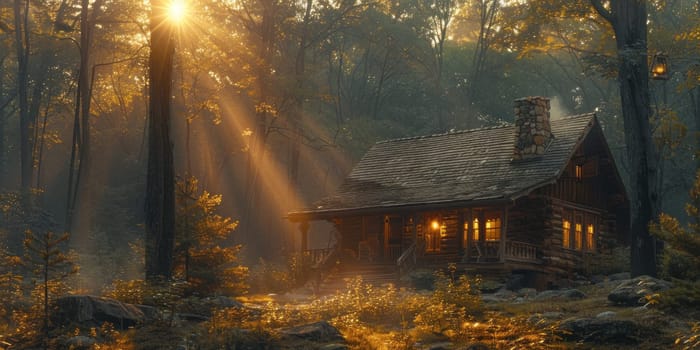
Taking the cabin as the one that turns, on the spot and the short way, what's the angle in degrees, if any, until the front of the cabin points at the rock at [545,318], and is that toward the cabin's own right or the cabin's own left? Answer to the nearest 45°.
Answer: approximately 45° to the cabin's own left

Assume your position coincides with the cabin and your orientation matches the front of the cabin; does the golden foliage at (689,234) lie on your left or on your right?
on your left

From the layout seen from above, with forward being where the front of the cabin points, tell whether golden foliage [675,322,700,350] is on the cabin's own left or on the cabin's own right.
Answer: on the cabin's own left

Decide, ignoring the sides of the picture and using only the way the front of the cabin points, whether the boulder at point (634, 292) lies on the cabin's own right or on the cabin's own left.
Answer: on the cabin's own left

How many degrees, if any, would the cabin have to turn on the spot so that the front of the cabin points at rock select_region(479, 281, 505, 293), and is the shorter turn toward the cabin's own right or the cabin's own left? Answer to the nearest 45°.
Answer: approximately 45° to the cabin's own left

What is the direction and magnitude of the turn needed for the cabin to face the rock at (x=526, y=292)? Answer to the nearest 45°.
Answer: approximately 45° to its left

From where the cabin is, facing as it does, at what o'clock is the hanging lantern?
The hanging lantern is roughly at 10 o'clock from the cabin.

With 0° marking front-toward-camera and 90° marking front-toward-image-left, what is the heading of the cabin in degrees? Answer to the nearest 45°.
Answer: approximately 45°
